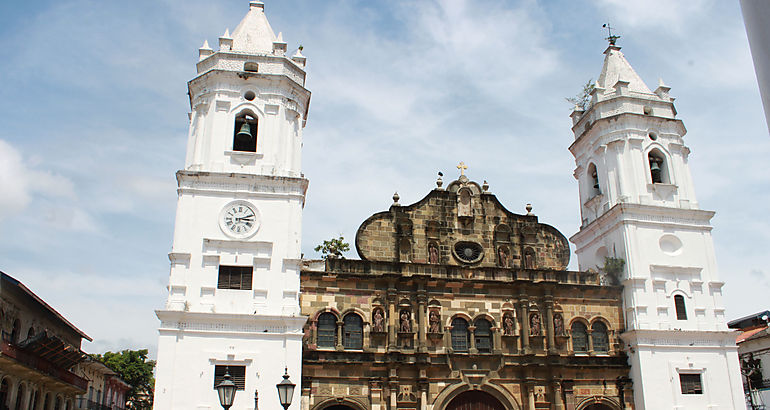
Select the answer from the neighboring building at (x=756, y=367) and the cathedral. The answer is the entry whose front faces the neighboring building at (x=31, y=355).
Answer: the neighboring building at (x=756, y=367)

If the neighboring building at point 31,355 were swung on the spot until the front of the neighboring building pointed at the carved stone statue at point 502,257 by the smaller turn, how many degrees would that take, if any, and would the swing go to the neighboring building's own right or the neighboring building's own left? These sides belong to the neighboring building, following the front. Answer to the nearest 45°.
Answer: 0° — it already faces it

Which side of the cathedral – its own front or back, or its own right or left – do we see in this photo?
front

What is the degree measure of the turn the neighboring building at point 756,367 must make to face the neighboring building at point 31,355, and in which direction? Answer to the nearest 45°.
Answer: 0° — it already faces it

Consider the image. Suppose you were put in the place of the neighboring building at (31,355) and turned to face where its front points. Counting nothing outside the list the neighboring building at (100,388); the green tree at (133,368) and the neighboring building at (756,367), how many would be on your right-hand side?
0

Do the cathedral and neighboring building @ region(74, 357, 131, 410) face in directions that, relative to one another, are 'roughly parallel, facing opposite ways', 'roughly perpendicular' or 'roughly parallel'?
roughly perpendicular

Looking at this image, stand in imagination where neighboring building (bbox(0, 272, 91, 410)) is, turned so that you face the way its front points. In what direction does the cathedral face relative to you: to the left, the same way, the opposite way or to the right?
to the right

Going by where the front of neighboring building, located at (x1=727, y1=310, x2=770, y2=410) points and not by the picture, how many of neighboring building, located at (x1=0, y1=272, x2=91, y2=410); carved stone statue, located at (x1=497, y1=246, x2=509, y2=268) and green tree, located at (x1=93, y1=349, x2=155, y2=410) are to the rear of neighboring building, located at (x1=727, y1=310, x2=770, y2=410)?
0

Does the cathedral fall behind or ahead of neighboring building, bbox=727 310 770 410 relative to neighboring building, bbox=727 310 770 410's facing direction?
ahead

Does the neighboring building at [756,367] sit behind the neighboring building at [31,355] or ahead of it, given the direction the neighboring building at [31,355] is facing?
ahead

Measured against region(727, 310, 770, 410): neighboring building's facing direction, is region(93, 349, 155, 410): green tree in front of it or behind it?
in front

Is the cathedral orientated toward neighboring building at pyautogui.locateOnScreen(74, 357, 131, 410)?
no

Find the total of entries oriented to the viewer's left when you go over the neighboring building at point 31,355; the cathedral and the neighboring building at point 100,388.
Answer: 0

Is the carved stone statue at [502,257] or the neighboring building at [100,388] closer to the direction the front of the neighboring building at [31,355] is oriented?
the carved stone statue

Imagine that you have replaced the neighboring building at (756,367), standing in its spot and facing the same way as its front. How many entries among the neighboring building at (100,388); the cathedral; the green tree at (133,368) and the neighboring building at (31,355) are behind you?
0

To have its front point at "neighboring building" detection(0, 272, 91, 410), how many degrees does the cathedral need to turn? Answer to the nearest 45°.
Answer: approximately 90° to its right
